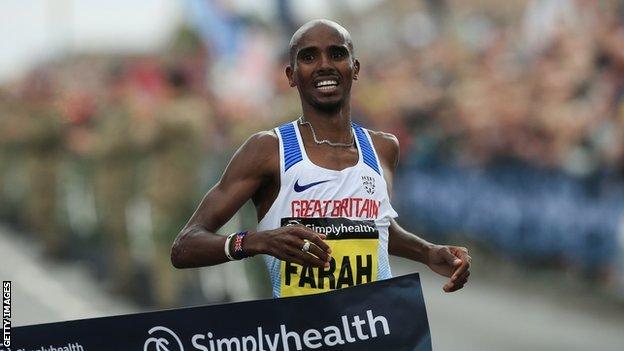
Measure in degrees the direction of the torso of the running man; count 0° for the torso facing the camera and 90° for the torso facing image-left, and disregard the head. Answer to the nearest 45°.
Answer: approximately 0°
